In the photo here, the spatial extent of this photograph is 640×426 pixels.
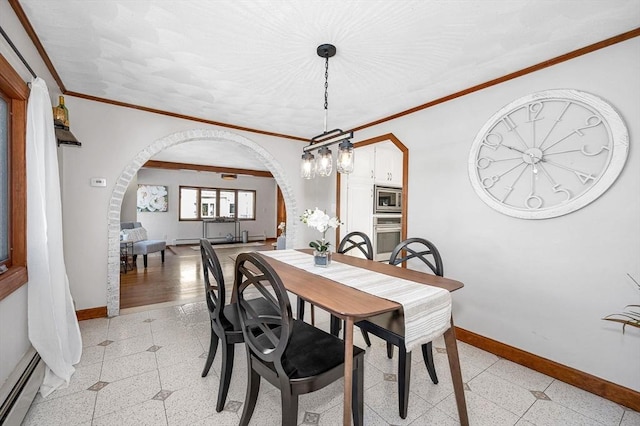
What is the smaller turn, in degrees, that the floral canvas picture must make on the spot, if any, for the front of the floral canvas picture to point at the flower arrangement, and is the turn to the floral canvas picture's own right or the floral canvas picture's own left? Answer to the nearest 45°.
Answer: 0° — it already faces it

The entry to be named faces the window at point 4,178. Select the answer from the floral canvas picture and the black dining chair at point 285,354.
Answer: the floral canvas picture

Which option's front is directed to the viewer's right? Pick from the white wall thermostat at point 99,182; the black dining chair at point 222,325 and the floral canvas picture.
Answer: the black dining chair

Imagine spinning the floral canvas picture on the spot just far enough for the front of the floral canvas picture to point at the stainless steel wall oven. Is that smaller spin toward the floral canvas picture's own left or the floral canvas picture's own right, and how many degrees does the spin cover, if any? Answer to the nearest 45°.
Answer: approximately 45° to the floral canvas picture's own left

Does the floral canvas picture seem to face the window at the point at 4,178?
yes

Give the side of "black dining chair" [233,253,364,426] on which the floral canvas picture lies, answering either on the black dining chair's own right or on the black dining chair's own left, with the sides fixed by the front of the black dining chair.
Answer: on the black dining chair's own left

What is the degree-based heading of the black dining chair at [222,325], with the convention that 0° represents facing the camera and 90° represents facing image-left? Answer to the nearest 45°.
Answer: approximately 270°

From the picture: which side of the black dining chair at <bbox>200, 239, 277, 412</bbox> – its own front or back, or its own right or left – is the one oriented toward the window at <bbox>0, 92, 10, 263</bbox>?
back

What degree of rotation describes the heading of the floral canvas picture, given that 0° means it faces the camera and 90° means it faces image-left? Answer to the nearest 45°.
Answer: approximately 0°

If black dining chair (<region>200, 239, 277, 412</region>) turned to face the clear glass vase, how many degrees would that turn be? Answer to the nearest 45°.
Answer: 0° — it already faces it

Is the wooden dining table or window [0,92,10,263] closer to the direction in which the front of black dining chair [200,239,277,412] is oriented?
the wooden dining table
